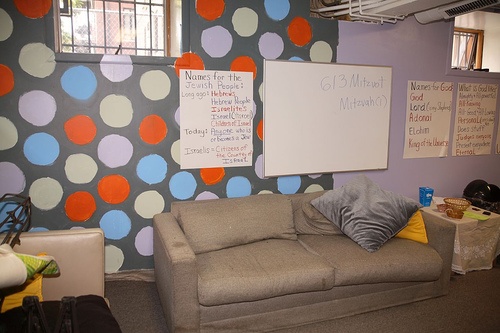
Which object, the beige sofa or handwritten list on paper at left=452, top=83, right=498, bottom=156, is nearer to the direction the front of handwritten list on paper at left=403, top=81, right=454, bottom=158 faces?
the beige sofa

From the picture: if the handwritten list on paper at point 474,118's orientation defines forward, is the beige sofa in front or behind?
in front

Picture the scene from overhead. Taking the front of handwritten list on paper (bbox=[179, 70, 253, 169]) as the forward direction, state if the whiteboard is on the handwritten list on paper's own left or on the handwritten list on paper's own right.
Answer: on the handwritten list on paper's own left

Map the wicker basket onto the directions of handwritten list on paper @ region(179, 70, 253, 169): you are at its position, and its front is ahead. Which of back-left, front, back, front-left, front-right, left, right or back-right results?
left

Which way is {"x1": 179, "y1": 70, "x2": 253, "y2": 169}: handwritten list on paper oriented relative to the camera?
toward the camera

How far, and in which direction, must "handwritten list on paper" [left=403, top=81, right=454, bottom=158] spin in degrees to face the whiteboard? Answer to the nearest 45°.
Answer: approximately 45° to its right

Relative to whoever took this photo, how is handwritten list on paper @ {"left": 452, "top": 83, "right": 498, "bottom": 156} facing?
facing the viewer

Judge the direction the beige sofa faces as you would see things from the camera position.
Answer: facing the viewer and to the right of the viewer

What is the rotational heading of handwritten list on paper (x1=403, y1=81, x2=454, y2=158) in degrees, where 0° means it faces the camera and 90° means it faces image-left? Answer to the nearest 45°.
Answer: approximately 0°

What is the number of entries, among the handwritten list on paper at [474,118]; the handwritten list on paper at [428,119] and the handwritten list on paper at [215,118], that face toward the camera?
3

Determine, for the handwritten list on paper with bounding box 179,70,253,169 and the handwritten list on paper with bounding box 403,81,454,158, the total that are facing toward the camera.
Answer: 2

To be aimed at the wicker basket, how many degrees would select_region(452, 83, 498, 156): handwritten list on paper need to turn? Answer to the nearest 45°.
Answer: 0° — it already faces it

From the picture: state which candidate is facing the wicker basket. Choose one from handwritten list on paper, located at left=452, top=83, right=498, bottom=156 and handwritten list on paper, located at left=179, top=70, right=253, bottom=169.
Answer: handwritten list on paper, located at left=452, top=83, right=498, bottom=156

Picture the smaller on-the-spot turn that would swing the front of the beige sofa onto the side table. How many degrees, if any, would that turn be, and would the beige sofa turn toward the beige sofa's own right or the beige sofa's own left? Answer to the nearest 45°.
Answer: approximately 90° to the beige sofa's own left
